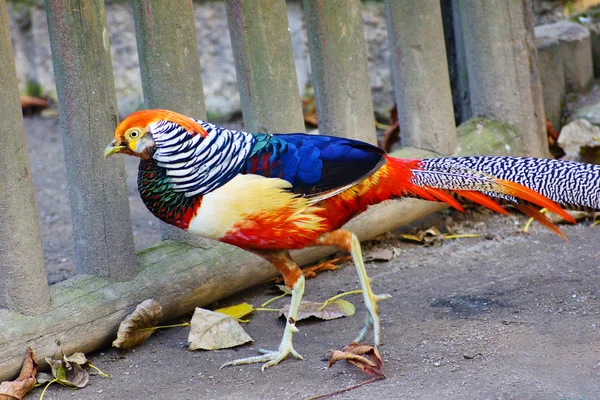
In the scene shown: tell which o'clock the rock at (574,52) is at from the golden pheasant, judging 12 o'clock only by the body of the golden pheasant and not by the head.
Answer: The rock is roughly at 4 o'clock from the golden pheasant.

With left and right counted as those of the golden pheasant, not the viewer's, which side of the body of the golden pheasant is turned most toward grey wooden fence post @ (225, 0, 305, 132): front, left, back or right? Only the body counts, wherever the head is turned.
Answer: right

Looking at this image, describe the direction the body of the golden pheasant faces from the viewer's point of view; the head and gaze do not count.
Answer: to the viewer's left

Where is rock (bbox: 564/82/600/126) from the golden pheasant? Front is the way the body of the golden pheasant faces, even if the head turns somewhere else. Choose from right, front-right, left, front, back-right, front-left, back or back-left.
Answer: back-right

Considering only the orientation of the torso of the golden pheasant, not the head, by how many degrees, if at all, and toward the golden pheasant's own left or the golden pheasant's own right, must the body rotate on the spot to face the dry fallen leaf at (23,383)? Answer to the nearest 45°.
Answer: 0° — it already faces it

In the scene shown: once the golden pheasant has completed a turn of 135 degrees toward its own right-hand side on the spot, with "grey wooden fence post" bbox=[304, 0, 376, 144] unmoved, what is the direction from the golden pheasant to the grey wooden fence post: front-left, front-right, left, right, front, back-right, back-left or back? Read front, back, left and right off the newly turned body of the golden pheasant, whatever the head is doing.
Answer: front-left
